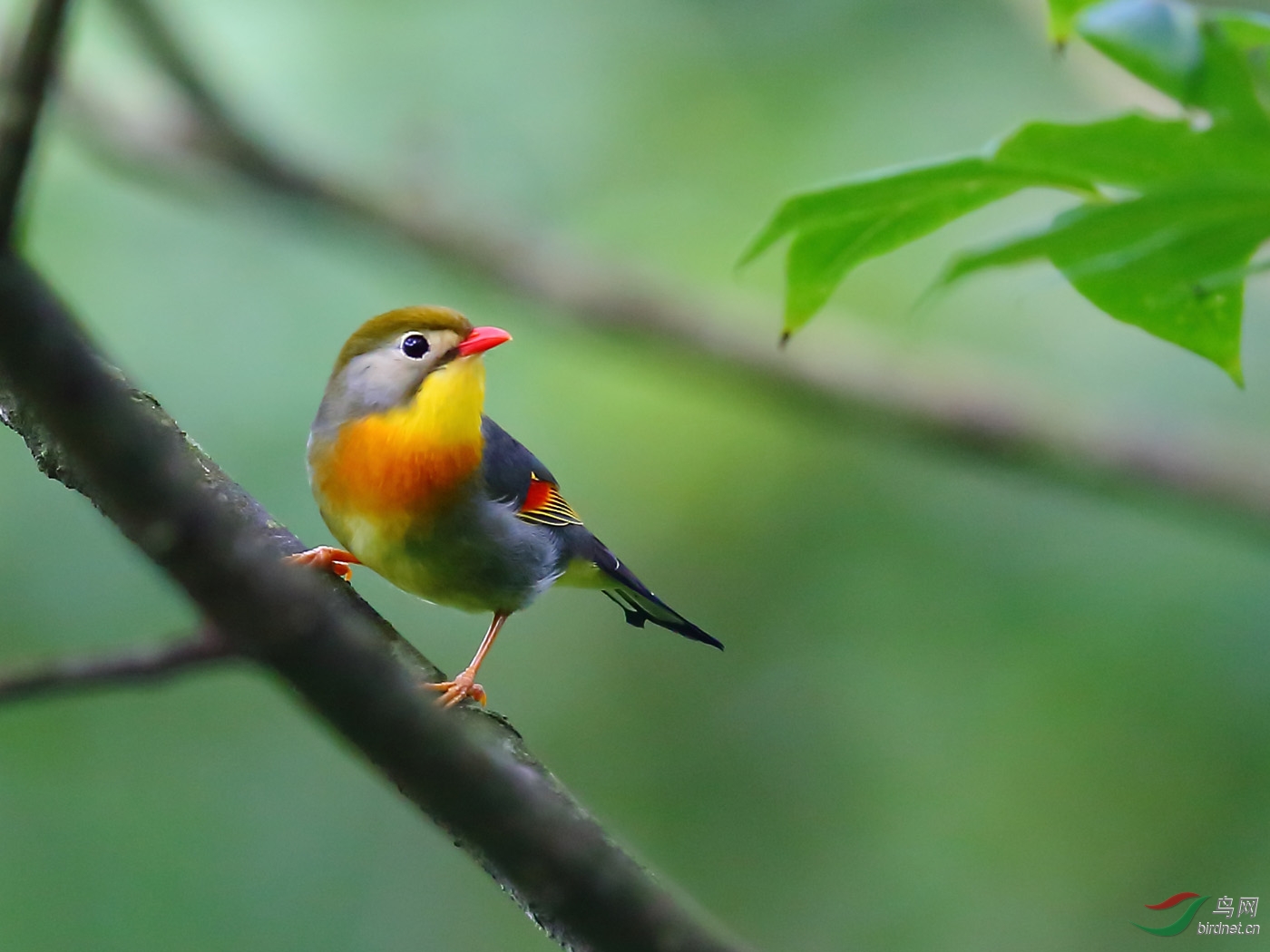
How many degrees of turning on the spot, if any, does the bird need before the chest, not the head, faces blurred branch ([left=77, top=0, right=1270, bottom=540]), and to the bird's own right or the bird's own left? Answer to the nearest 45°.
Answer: approximately 135° to the bird's own right

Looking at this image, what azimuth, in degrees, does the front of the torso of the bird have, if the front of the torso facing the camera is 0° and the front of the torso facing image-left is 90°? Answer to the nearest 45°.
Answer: approximately 45°
